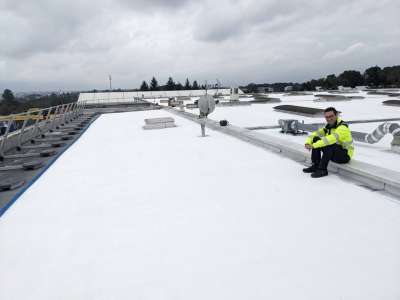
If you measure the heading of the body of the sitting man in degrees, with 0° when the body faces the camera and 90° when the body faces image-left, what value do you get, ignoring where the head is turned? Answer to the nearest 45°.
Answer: approximately 45°
